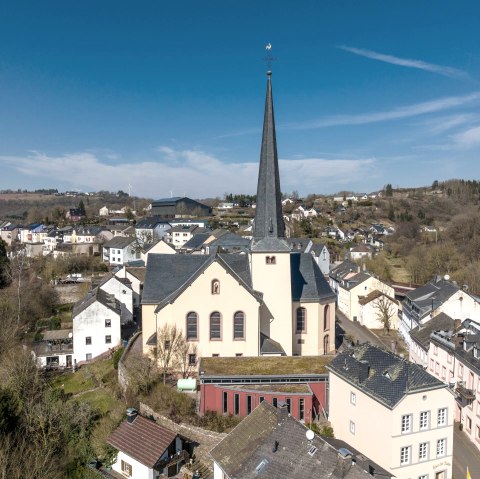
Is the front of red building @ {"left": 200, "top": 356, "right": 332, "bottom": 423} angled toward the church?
no

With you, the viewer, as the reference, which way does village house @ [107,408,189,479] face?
facing the viewer and to the right of the viewer

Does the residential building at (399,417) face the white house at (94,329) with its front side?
no

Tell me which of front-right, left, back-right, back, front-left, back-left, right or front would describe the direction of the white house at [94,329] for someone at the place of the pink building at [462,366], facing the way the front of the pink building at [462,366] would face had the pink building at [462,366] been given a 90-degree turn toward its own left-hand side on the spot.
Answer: back-right

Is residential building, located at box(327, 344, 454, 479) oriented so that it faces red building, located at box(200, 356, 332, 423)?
no

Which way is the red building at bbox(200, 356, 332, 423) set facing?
toward the camera

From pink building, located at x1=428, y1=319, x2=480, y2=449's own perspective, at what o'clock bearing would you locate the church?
The church is roughly at 1 o'clock from the pink building.

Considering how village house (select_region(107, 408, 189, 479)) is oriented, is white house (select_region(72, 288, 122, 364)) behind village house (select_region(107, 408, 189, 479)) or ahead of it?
behind

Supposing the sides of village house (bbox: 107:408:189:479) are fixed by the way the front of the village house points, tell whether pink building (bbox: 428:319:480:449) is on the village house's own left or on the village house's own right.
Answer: on the village house's own left

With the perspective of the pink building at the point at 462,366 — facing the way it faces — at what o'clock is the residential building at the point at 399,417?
The residential building is roughly at 11 o'clock from the pink building.

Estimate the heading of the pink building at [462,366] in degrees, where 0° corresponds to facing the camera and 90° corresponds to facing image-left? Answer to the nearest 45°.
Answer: approximately 45°

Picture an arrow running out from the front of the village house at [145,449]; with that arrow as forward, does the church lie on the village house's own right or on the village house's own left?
on the village house's own left

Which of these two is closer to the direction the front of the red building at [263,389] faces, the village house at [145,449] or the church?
the village house
